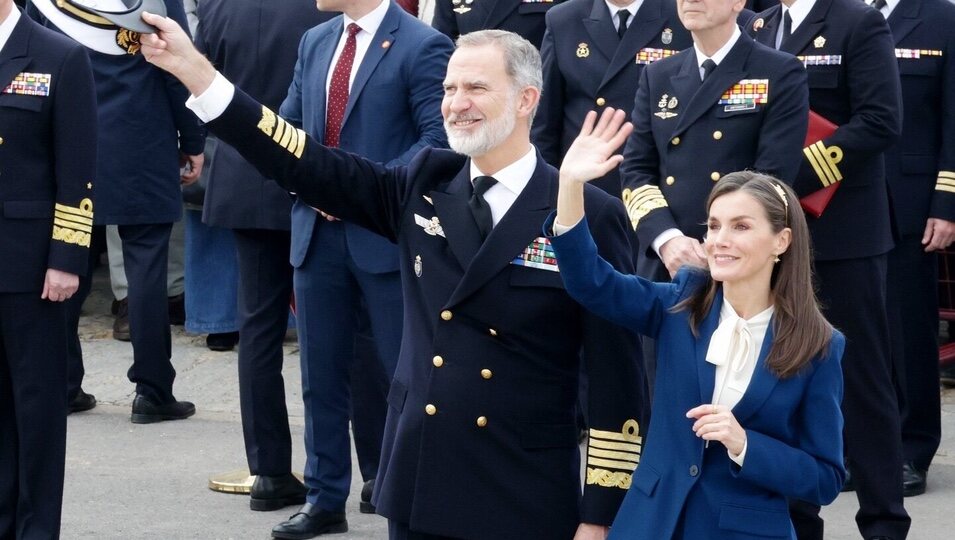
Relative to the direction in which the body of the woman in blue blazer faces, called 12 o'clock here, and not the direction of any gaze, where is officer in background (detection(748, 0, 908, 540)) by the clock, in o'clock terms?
The officer in background is roughly at 5 o'clock from the woman in blue blazer.

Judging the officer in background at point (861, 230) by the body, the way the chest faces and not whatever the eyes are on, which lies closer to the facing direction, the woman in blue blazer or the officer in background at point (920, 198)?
the woman in blue blazer

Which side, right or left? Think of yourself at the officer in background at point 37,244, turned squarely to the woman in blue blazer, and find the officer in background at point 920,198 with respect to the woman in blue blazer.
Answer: left

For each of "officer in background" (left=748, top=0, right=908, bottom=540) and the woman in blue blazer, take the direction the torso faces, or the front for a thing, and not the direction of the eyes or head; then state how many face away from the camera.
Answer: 0

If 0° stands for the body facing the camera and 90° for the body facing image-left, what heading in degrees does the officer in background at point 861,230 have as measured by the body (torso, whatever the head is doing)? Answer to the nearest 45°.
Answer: approximately 45°

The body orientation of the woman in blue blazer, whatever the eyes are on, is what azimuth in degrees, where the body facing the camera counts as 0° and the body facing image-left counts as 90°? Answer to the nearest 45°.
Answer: approximately 45°

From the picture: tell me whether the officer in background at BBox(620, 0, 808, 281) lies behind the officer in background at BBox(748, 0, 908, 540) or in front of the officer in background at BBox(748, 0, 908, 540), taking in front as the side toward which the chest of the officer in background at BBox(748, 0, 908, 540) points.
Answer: in front
